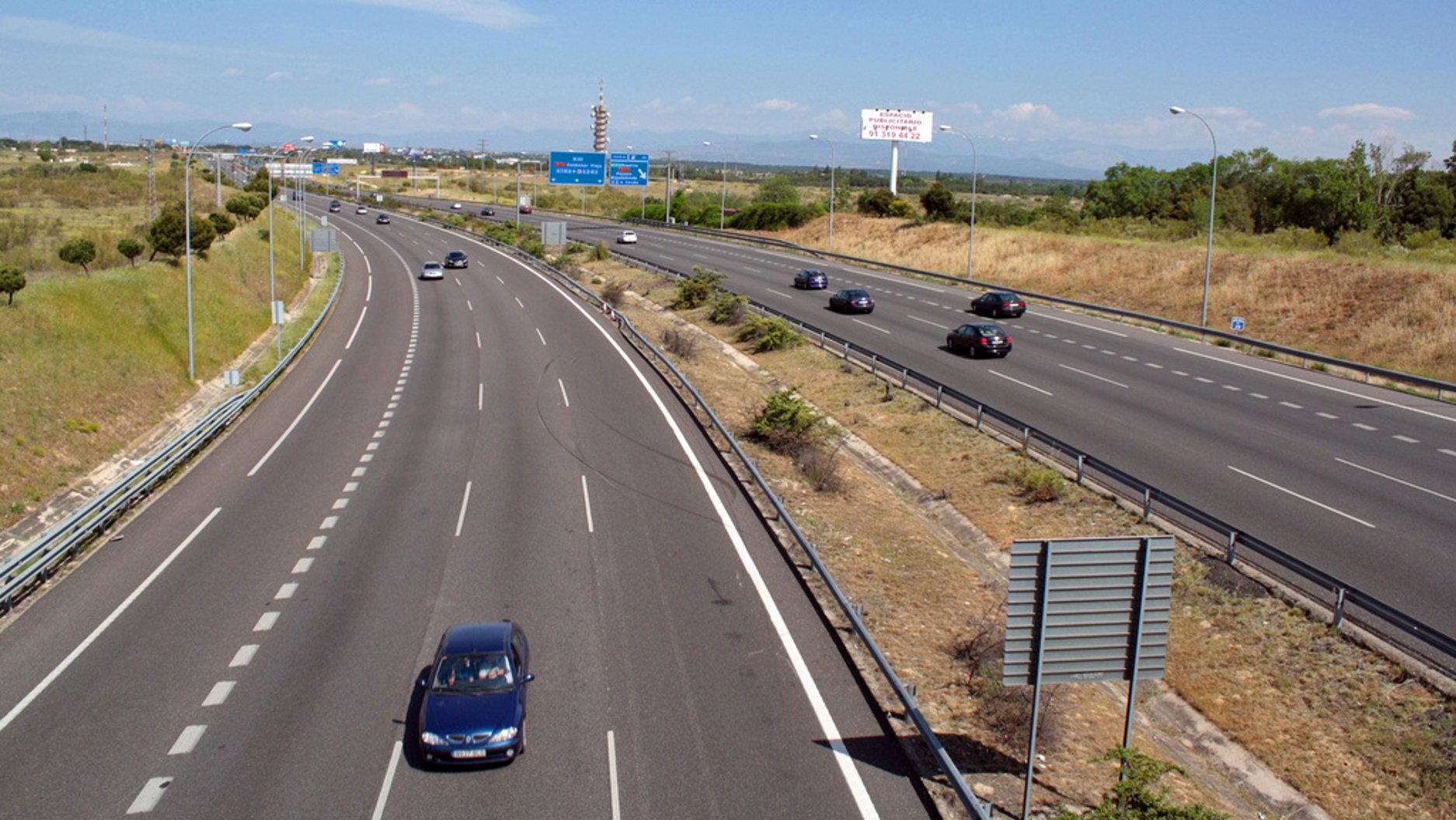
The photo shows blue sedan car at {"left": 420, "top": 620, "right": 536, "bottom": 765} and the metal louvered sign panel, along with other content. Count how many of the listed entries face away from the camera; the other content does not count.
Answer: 1

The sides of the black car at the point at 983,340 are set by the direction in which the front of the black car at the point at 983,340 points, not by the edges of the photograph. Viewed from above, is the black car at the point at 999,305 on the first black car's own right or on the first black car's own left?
on the first black car's own right

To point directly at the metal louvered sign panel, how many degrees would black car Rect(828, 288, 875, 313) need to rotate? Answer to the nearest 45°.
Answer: approximately 135° to its left

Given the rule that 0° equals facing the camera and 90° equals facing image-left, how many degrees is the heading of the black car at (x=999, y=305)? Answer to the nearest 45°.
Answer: approximately 135°

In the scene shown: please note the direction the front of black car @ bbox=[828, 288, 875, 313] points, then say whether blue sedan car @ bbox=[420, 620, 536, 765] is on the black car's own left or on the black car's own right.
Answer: on the black car's own left

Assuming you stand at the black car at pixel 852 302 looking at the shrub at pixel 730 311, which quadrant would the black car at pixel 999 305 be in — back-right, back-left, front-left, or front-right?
back-left

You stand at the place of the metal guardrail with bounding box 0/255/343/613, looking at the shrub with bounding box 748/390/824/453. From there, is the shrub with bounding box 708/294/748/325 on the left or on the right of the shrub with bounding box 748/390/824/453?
left

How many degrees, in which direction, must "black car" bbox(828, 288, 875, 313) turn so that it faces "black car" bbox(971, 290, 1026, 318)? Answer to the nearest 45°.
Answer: approximately 135° to its right

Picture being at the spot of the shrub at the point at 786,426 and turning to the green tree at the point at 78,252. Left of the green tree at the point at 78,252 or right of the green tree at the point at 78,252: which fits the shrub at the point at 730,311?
right

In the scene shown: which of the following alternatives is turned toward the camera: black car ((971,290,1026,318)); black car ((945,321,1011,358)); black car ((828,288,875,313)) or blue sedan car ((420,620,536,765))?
the blue sedan car

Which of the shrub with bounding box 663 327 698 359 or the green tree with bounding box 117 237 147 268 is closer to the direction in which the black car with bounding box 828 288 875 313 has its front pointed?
the green tree

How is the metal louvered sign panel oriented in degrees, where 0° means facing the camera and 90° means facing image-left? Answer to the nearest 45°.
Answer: approximately 180°
